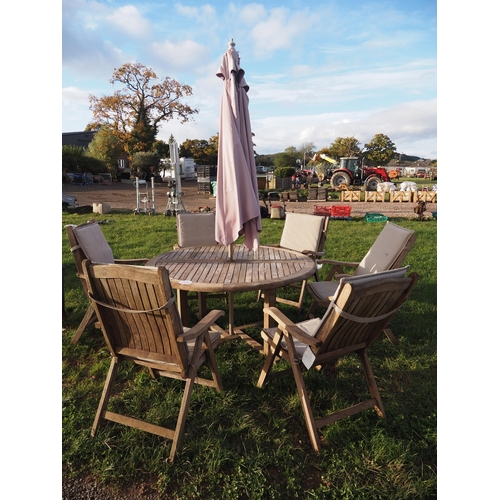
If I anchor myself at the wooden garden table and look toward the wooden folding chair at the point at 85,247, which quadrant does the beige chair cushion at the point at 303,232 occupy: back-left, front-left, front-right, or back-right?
back-right

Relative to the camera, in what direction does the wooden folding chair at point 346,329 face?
facing away from the viewer and to the left of the viewer

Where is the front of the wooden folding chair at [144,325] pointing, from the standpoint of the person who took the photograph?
facing away from the viewer and to the right of the viewer

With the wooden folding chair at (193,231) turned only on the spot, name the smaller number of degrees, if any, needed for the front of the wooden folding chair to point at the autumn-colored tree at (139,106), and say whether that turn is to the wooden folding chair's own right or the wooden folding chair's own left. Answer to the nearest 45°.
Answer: approximately 180°

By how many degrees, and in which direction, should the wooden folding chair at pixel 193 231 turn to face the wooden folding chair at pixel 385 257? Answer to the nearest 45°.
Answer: approximately 45° to its left

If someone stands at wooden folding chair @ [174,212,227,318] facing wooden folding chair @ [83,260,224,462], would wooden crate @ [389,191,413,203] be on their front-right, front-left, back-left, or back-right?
back-left

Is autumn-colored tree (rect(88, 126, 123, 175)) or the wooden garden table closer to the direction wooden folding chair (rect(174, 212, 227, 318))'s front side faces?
the wooden garden table
